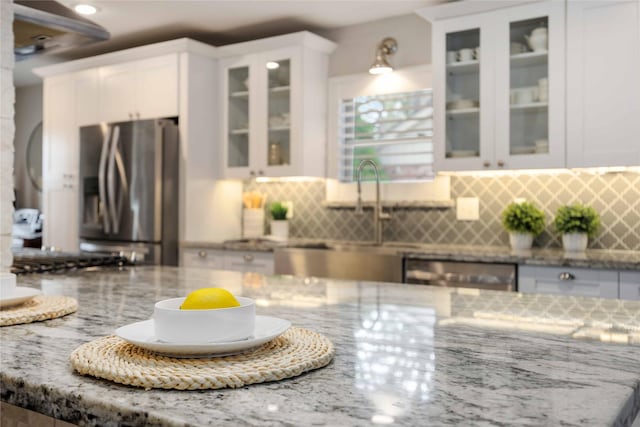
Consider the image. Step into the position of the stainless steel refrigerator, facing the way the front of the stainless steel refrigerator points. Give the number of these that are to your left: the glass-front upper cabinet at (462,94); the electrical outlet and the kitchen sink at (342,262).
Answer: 3

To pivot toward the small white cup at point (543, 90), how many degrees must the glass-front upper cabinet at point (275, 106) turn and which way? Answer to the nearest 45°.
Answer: approximately 90° to its left

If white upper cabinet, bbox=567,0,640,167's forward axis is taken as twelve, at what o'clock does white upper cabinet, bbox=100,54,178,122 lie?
white upper cabinet, bbox=100,54,178,122 is roughly at 3 o'clock from white upper cabinet, bbox=567,0,640,167.

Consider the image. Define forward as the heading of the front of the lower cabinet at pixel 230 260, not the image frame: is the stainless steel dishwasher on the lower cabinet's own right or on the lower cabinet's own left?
on the lower cabinet's own left

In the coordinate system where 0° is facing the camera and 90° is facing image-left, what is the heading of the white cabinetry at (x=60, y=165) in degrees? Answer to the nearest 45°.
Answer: approximately 45°

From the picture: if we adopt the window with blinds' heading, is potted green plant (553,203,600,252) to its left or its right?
on its left

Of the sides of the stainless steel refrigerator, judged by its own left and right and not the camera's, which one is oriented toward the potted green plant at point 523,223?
left

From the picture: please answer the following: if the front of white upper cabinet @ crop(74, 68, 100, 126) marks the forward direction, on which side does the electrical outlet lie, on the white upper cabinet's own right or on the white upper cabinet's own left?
on the white upper cabinet's own left

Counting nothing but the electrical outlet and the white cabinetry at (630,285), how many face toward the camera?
2

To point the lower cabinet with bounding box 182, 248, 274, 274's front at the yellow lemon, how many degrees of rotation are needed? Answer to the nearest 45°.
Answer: approximately 45° to its left

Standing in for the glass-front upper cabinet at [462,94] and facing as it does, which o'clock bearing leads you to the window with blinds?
The window with blinds is roughly at 3 o'clock from the glass-front upper cabinet.
